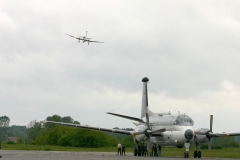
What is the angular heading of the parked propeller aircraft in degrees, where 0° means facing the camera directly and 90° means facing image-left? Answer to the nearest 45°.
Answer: approximately 315°
